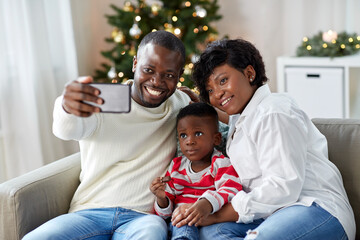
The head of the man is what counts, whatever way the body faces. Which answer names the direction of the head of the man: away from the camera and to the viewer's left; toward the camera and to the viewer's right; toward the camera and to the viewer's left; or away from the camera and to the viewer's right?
toward the camera and to the viewer's left

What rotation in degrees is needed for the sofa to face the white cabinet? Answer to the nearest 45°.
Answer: approximately 135° to its left

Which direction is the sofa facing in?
toward the camera

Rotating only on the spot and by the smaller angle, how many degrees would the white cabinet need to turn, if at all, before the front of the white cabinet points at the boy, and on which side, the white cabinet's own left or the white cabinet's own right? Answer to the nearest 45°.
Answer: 0° — it already faces them

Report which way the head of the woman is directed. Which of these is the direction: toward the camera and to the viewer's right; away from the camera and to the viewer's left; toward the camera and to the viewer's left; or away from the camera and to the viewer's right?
toward the camera and to the viewer's left

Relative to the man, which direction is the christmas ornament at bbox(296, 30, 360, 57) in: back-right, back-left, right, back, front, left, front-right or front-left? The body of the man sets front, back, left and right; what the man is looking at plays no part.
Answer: back-left

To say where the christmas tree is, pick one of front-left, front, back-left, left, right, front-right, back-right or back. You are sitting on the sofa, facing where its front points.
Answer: back

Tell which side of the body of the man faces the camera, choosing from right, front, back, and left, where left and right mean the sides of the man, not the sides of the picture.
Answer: front

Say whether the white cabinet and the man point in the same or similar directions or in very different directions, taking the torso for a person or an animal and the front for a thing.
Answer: same or similar directions

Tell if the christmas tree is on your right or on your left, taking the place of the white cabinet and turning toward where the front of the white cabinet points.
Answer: on your right

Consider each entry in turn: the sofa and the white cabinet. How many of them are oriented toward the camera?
2

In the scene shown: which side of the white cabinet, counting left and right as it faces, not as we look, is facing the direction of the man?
front

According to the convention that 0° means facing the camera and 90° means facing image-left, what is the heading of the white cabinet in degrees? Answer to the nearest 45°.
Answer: approximately 0°

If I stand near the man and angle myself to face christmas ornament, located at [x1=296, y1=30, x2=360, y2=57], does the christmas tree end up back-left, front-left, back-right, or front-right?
front-left
